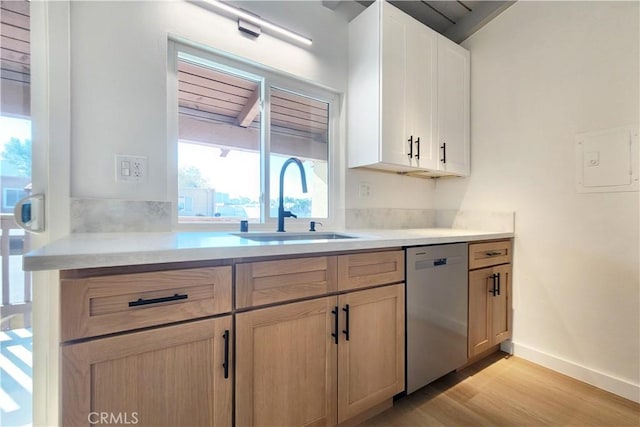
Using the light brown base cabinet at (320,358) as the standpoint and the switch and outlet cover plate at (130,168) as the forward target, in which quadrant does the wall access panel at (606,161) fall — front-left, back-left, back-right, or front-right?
back-right

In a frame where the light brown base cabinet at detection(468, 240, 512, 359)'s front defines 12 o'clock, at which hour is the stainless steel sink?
The stainless steel sink is roughly at 3 o'clock from the light brown base cabinet.

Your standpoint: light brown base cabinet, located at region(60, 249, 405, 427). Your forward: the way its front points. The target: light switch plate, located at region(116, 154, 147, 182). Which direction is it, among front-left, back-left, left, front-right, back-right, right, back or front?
back

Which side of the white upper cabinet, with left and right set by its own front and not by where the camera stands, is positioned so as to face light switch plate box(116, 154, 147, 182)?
right
